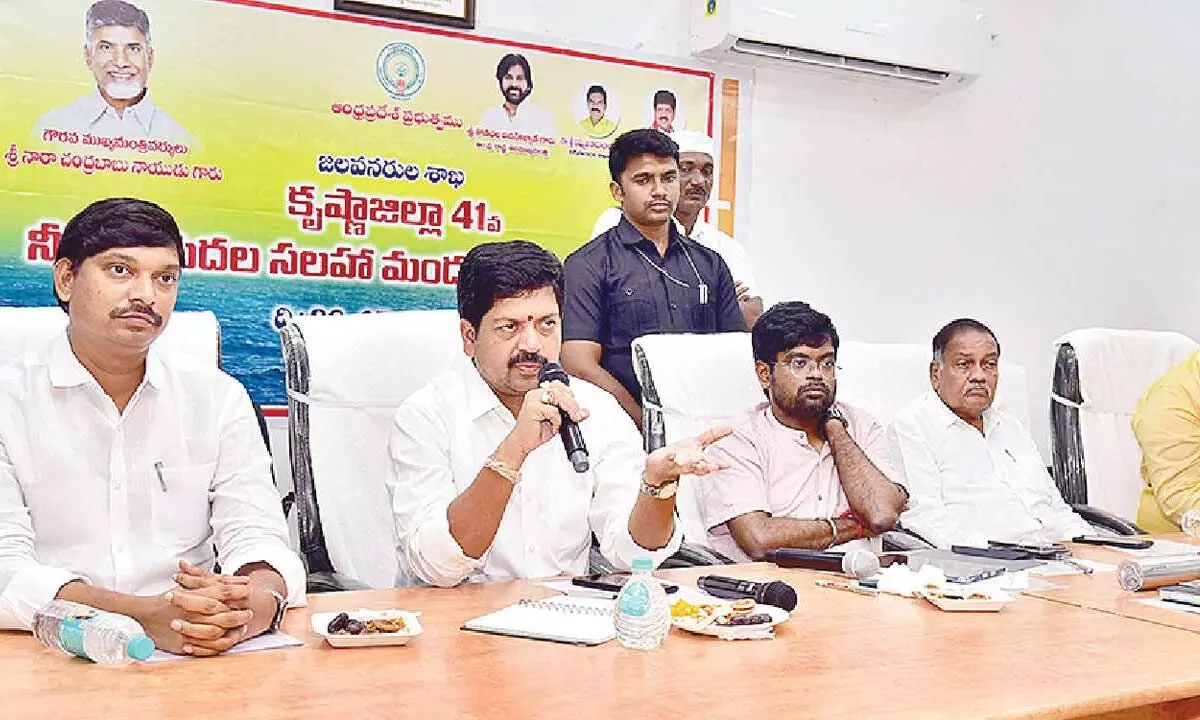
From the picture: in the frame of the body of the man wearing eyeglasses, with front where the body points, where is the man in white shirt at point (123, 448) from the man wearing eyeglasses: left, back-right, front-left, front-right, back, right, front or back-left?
right

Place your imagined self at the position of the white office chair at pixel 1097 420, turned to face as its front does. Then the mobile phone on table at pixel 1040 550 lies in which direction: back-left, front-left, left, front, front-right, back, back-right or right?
front-right

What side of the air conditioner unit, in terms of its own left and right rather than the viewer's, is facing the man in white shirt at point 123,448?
right

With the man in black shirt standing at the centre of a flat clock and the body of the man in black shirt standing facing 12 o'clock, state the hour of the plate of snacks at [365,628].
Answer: The plate of snacks is roughly at 2 o'clock from the man in black shirt standing.

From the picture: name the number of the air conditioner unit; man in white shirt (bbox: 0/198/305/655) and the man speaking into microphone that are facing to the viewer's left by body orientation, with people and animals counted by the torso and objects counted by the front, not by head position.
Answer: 0

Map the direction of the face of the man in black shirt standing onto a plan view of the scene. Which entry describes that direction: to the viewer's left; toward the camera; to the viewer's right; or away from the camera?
toward the camera

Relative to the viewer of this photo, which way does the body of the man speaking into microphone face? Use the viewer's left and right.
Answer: facing the viewer and to the right of the viewer

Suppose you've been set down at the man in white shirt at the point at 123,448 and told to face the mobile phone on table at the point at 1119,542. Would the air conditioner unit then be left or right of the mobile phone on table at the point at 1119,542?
left

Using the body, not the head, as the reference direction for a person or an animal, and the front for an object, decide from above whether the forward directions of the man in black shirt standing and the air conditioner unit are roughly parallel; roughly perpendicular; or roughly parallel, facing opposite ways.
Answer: roughly parallel

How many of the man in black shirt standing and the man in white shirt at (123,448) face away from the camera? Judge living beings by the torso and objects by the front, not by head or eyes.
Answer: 0

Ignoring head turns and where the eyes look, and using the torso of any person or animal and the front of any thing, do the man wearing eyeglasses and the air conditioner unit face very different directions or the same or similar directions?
same or similar directions

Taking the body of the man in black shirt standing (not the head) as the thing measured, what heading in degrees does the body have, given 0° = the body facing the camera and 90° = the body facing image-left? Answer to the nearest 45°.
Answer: approximately 315°

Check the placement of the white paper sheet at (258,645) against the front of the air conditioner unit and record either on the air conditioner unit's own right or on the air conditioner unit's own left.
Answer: on the air conditioner unit's own right
